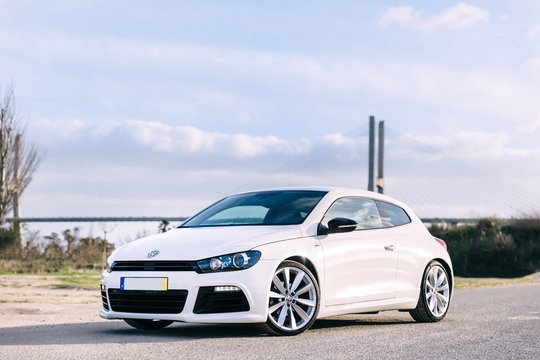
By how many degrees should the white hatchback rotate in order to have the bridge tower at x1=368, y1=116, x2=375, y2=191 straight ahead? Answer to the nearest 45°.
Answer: approximately 135° to its right

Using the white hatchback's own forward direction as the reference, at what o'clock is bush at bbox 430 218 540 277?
The bush is roughly at 5 o'clock from the white hatchback.

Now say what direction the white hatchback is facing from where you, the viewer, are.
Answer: facing the viewer and to the left of the viewer

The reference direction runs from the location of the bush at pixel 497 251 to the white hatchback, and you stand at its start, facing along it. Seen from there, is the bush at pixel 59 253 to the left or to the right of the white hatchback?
right

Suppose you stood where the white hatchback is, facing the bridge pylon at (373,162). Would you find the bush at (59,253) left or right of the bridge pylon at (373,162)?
left

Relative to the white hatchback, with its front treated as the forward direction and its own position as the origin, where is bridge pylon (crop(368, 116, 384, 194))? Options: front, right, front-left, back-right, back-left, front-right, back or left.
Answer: back-right
